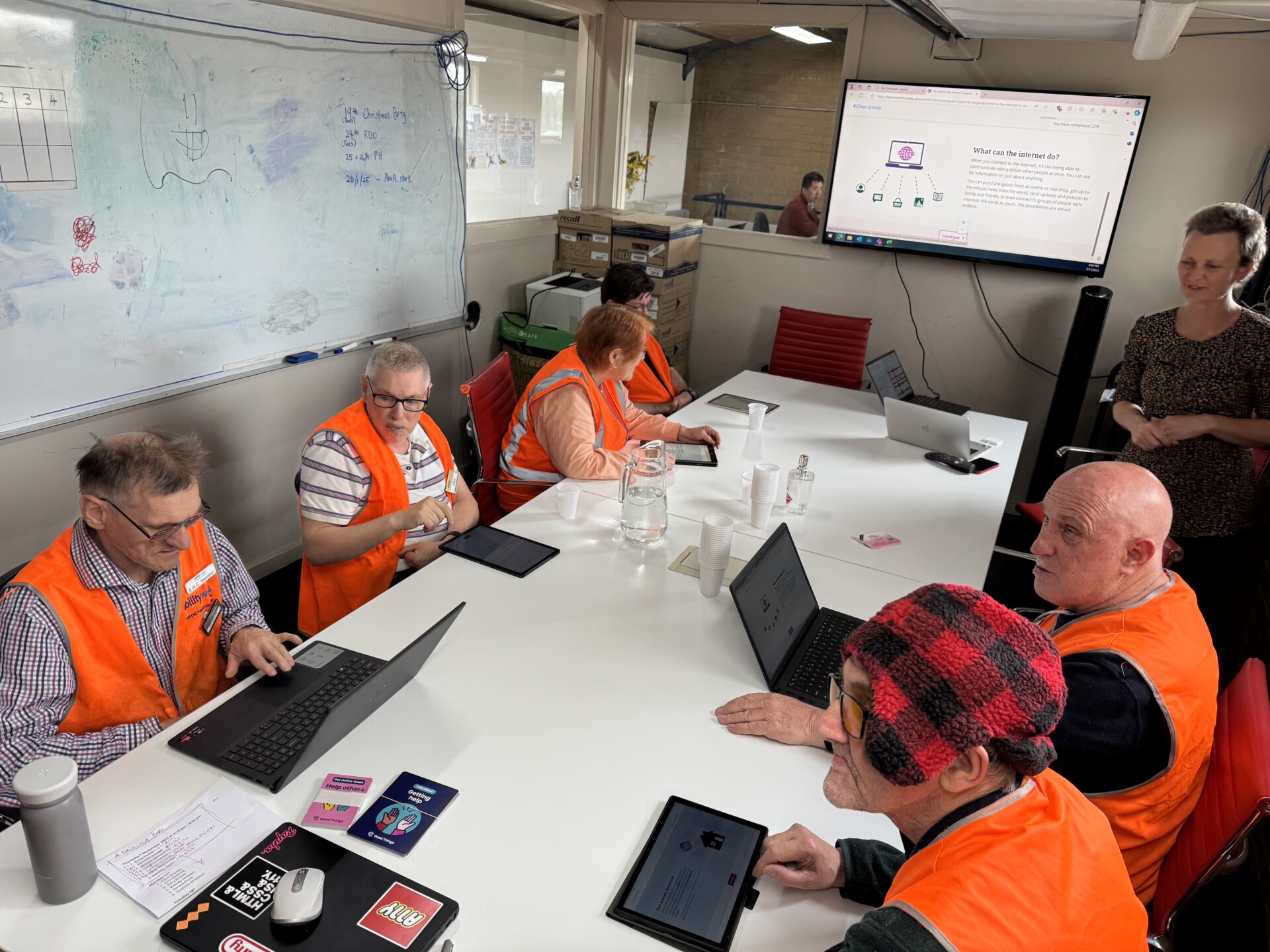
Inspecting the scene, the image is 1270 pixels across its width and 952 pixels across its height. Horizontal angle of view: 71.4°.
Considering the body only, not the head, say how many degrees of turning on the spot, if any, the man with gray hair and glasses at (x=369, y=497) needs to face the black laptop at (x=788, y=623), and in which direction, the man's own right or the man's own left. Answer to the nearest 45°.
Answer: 0° — they already face it

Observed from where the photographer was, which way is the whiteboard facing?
facing the viewer and to the right of the viewer

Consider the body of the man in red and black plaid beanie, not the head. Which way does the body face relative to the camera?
to the viewer's left

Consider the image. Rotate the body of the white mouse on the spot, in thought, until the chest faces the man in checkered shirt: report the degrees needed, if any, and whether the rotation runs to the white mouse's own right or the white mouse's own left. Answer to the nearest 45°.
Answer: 0° — it already faces them

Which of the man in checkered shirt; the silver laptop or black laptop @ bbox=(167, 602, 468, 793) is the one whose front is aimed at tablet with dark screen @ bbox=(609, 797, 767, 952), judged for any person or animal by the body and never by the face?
the man in checkered shirt

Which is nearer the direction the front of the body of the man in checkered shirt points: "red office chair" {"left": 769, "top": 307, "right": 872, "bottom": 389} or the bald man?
the bald man

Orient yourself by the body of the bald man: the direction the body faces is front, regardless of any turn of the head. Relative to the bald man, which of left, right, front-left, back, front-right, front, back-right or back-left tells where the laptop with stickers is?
front-left

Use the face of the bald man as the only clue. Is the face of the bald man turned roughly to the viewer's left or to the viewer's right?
to the viewer's left

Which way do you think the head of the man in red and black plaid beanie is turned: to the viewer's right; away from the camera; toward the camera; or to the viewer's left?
to the viewer's left

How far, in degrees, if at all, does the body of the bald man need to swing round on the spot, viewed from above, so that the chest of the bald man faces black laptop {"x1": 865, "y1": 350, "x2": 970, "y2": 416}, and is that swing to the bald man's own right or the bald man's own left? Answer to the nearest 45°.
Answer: approximately 90° to the bald man's own right

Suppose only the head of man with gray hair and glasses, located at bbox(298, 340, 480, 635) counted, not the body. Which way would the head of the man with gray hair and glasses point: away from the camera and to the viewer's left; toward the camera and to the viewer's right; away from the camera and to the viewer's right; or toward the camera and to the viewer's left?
toward the camera and to the viewer's right

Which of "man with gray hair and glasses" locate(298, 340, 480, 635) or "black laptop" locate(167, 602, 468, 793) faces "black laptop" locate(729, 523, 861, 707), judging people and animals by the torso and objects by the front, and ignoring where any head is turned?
the man with gray hair and glasses

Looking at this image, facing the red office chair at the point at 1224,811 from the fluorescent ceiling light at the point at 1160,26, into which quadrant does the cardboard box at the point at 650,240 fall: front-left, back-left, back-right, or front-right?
back-right

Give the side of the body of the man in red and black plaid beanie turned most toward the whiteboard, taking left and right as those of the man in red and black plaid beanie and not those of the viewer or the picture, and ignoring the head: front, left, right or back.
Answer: front

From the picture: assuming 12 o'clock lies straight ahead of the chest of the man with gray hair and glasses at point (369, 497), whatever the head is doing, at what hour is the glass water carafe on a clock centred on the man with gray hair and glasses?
The glass water carafe is roughly at 11 o'clock from the man with gray hair and glasses.

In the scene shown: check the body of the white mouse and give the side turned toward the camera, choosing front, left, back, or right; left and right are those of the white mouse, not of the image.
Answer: back

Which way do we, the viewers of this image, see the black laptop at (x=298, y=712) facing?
facing away from the viewer and to the left of the viewer

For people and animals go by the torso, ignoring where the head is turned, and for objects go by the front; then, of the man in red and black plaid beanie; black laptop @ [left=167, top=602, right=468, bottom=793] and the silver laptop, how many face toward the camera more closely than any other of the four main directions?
0

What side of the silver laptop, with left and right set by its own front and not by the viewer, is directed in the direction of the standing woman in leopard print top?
right

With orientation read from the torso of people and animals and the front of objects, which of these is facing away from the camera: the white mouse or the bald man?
the white mouse

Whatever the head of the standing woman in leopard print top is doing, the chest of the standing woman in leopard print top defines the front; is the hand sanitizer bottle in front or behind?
in front
